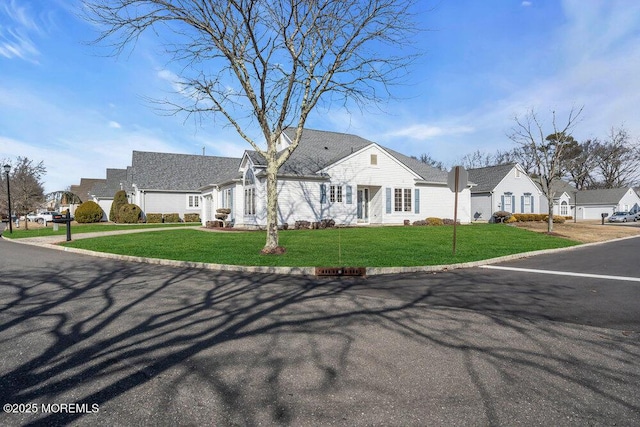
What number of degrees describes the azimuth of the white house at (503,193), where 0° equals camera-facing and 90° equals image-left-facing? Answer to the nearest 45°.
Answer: approximately 315°

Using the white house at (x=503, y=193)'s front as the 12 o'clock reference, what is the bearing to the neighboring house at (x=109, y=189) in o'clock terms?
The neighboring house is roughly at 4 o'clock from the white house.

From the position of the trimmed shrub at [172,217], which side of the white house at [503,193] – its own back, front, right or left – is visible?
right

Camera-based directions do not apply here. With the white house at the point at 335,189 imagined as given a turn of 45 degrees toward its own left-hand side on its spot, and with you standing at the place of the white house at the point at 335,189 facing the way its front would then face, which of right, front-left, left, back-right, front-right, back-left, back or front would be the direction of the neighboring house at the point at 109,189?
back

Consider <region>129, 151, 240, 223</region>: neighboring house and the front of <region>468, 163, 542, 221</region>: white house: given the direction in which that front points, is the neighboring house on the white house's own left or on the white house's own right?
on the white house's own right

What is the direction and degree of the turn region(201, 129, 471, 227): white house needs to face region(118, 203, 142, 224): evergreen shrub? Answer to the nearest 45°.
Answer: approximately 135° to its right

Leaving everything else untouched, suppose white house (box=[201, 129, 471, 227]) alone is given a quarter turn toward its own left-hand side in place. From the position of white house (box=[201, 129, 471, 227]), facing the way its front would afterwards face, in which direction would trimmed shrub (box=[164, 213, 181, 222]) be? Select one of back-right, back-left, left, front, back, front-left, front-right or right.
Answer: back-left

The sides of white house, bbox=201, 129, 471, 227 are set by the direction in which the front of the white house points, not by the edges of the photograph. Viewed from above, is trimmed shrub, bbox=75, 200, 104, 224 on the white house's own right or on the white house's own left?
on the white house's own right

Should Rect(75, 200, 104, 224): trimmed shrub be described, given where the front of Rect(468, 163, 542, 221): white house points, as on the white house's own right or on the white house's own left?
on the white house's own right

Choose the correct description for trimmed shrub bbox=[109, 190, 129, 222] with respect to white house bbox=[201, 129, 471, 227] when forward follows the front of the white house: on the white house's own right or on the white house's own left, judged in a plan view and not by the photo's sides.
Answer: on the white house's own right

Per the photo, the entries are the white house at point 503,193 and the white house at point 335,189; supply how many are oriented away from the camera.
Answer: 0

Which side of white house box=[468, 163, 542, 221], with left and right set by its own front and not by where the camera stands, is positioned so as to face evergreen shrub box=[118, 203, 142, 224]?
right

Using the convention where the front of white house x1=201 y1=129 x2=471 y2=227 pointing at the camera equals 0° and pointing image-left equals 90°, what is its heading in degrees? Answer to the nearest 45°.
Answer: approximately 0°
